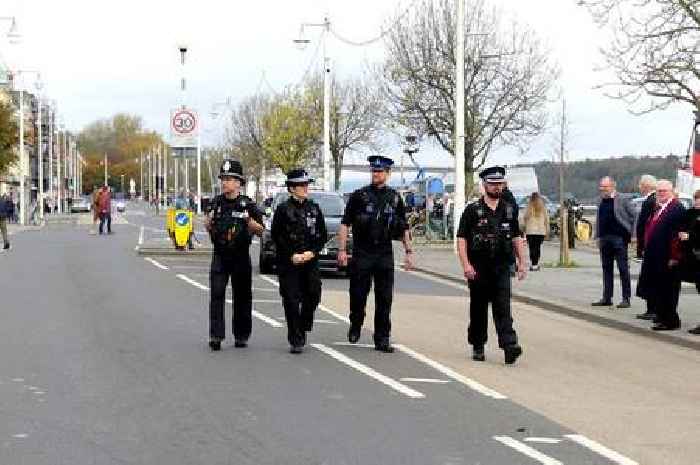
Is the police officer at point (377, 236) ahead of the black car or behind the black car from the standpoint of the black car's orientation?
ahead

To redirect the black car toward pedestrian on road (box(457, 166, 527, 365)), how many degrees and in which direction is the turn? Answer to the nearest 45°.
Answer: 0° — it already faces them

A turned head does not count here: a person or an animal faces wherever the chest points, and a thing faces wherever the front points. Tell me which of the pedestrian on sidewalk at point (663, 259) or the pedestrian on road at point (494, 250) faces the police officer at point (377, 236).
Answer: the pedestrian on sidewalk at point (663, 259)

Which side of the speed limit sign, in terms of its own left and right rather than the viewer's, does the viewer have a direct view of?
front

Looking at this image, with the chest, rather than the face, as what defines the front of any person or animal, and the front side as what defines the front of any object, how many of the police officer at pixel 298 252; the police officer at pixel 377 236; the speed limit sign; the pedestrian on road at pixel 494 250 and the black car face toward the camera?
5

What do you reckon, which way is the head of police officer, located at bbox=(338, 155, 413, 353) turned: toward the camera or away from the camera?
toward the camera

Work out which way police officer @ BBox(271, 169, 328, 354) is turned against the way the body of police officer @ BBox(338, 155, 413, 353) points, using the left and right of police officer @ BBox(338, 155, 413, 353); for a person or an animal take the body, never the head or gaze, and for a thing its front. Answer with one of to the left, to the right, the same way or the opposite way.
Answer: the same way

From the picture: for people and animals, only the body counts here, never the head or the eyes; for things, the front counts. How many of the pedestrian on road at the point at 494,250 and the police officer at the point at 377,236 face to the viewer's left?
0

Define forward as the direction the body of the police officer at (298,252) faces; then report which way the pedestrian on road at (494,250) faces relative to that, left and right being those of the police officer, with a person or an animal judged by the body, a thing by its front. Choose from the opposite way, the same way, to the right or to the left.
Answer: the same way

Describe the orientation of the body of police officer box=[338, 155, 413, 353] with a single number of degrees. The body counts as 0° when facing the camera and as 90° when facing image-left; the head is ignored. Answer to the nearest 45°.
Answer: approximately 0°

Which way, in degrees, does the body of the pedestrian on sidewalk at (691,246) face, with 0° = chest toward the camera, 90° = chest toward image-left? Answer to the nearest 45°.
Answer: approximately 90°

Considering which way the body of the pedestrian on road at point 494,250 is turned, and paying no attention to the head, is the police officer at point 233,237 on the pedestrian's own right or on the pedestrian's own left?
on the pedestrian's own right

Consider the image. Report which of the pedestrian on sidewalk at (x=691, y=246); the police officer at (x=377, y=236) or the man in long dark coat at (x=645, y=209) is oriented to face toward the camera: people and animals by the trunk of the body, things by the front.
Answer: the police officer

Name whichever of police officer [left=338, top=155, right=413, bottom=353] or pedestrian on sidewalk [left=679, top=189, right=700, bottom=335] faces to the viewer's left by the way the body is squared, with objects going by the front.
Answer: the pedestrian on sidewalk

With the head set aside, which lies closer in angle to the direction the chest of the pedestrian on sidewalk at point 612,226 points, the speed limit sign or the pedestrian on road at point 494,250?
the pedestrian on road

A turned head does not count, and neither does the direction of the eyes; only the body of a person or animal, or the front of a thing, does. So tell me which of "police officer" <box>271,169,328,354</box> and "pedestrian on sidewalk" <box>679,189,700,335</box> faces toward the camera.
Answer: the police officer

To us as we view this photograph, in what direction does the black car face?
facing the viewer
